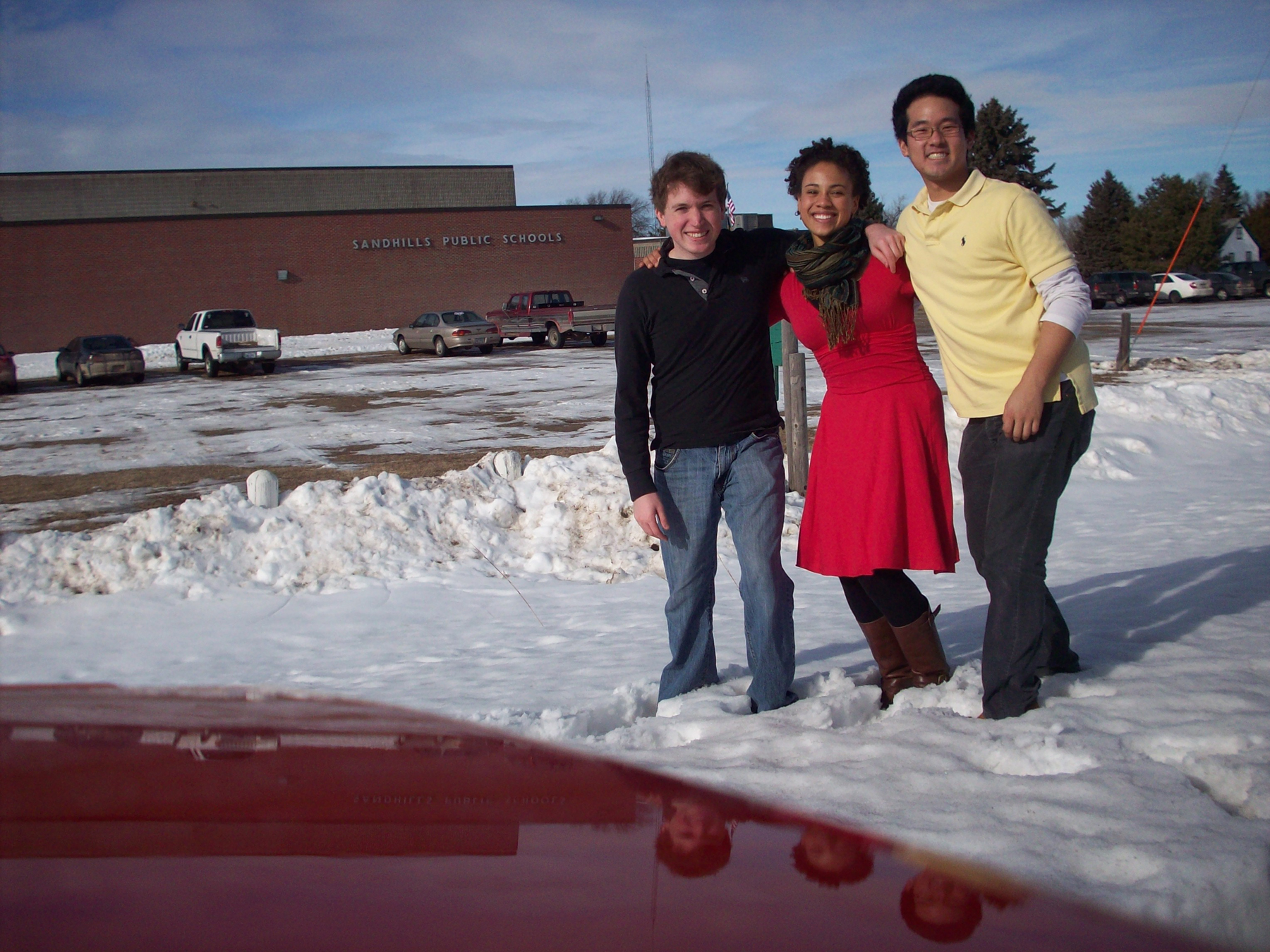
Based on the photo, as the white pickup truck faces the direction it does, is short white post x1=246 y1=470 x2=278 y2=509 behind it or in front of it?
behind

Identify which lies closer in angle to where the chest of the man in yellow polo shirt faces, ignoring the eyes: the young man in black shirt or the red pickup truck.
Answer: the young man in black shirt

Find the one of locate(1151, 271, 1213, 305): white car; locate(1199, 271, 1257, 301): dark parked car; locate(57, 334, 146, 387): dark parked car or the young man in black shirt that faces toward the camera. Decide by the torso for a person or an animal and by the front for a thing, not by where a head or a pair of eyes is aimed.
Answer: the young man in black shirt

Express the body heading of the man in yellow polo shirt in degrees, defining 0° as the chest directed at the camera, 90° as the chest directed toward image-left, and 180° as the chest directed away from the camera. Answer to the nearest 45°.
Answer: approximately 45°

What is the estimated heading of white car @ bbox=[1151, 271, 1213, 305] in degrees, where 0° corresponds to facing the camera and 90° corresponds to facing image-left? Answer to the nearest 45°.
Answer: approximately 135°

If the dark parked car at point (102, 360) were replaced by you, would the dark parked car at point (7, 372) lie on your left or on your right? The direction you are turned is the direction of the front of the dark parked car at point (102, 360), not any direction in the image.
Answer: on your left

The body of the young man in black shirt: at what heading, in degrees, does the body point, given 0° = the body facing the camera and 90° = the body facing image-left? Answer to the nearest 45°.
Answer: approximately 0°
